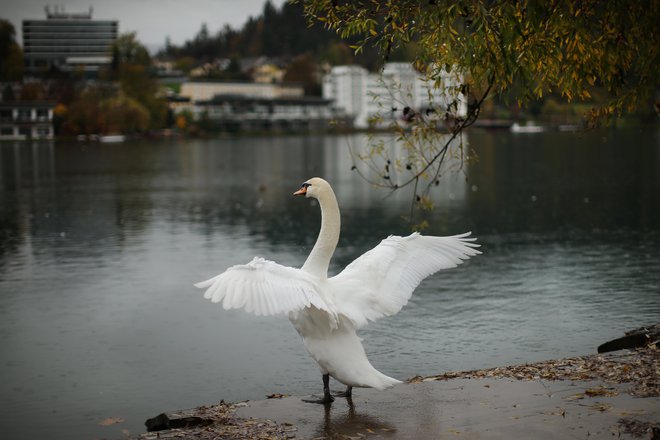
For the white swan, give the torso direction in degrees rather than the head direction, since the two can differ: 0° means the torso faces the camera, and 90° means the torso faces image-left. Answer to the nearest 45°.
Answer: approximately 135°

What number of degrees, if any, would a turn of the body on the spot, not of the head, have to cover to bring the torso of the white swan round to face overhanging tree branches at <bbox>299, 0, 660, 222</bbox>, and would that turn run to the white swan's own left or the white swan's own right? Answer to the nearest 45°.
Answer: approximately 90° to the white swan's own right
